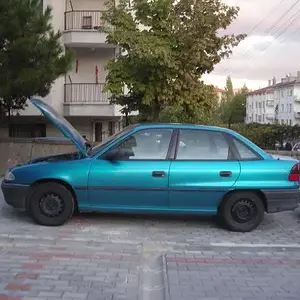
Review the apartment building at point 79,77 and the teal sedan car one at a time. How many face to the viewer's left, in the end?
1

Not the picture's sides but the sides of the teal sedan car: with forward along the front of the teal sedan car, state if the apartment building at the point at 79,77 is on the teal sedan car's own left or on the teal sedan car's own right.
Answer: on the teal sedan car's own right

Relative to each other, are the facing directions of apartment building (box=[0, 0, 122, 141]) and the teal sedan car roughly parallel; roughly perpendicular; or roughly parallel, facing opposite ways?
roughly perpendicular

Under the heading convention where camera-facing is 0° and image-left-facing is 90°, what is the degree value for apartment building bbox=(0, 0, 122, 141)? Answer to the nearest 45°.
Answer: approximately 0°

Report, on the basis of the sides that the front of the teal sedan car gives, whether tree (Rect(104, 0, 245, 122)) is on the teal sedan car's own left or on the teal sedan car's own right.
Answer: on the teal sedan car's own right

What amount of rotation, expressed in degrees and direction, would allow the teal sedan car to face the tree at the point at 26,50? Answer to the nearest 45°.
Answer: approximately 45° to its right

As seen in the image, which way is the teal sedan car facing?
to the viewer's left
